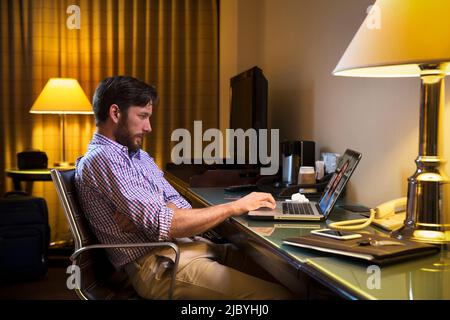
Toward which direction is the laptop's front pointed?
to the viewer's left

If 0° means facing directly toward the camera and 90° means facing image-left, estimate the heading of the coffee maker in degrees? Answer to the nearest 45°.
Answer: approximately 45°

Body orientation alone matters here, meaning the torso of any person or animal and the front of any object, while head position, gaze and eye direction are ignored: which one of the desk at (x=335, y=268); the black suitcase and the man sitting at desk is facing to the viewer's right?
the man sitting at desk

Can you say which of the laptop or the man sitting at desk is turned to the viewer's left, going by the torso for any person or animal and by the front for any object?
the laptop

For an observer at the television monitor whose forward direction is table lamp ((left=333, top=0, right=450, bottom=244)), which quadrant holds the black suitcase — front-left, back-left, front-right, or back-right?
back-right

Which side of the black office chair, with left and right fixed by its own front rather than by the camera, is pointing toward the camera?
right

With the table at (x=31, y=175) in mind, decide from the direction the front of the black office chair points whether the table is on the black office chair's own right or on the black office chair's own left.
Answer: on the black office chair's own left

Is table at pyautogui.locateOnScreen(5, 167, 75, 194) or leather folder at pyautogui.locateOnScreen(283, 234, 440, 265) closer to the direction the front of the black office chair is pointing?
the leather folder

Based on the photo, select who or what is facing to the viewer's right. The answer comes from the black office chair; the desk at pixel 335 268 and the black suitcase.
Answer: the black office chair

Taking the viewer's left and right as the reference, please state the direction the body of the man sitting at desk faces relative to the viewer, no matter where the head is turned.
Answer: facing to the right of the viewer

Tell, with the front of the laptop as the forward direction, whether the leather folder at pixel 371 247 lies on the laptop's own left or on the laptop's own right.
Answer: on the laptop's own left

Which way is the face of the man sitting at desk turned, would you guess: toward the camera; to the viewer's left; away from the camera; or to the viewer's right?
to the viewer's right
